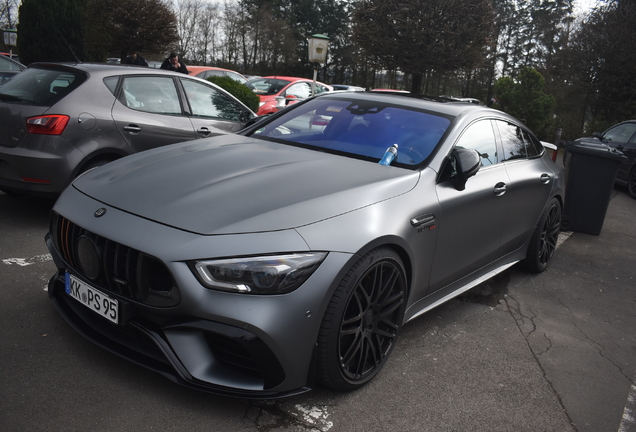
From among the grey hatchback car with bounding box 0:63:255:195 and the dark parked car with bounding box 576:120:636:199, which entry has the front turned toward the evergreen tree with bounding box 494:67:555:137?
the grey hatchback car

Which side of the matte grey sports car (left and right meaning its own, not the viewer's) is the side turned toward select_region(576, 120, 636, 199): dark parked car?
back

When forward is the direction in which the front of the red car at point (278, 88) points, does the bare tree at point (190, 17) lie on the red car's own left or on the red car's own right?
on the red car's own right

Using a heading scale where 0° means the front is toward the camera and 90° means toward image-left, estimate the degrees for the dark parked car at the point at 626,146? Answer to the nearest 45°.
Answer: approximately 45°

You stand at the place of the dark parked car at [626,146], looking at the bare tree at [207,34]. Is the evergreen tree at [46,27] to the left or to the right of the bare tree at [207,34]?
left

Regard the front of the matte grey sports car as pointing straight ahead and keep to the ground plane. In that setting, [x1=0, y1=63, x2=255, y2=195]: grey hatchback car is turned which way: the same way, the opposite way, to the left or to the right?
the opposite way

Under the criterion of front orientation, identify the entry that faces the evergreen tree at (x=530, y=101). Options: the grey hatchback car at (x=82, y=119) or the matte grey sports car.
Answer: the grey hatchback car

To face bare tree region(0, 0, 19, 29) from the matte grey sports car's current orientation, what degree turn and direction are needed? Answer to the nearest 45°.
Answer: approximately 90° to its right

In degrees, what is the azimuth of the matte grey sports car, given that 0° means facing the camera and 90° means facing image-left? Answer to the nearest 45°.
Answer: approximately 45°

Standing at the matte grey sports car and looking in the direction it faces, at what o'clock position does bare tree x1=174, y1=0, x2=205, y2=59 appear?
The bare tree is roughly at 4 o'clock from the matte grey sports car.

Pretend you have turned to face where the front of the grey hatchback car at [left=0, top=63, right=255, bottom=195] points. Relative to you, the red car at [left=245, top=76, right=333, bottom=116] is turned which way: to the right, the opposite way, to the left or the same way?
the opposite way
